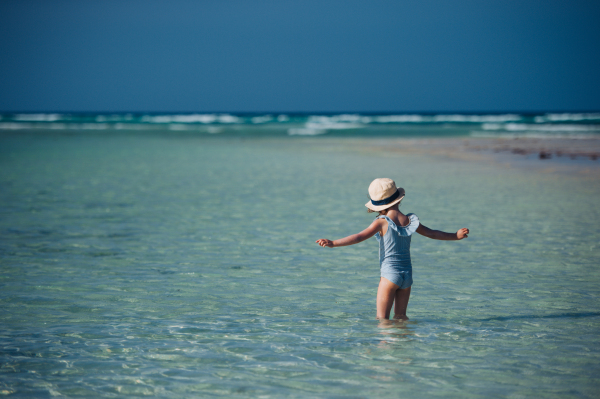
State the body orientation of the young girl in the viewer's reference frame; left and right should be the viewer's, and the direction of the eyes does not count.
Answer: facing away from the viewer and to the left of the viewer
